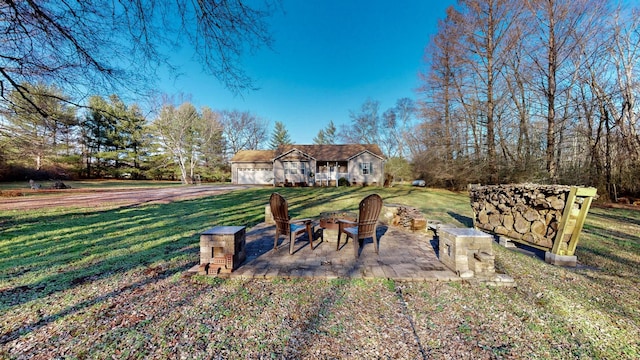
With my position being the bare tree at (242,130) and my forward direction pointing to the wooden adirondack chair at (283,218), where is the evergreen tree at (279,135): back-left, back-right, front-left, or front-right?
back-left

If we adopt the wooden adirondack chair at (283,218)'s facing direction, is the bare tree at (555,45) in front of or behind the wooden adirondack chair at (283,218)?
in front

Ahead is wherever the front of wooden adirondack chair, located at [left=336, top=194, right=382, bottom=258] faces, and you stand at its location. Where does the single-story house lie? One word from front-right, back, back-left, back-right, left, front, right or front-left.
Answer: front-right

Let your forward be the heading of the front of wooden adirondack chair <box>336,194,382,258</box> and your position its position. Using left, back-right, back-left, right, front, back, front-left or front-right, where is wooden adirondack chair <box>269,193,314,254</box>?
front-left

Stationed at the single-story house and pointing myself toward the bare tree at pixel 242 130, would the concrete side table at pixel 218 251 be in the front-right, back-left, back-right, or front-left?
back-left

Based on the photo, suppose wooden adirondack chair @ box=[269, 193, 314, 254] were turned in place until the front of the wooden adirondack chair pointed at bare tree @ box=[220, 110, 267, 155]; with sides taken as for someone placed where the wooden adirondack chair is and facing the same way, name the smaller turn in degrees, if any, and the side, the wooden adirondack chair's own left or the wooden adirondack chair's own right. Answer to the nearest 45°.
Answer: approximately 45° to the wooden adirondack chair's own left

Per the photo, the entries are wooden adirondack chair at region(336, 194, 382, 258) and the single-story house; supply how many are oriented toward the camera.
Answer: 1

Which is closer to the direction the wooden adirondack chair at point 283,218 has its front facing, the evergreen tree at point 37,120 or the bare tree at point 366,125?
the bare tree

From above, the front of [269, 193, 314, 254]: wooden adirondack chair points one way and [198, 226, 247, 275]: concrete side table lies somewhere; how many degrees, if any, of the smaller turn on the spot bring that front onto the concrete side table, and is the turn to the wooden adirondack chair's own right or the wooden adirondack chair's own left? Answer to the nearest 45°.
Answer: approximately 180°

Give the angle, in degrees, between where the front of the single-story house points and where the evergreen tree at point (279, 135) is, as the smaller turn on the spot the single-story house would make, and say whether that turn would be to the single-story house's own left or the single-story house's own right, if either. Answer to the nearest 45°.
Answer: approximately 180°

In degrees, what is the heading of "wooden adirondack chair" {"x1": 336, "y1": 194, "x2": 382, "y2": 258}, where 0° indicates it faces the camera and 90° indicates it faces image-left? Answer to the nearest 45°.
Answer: approximately 135°

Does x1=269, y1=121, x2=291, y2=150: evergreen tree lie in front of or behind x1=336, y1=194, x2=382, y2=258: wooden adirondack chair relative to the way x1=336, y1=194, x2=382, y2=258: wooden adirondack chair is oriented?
in front

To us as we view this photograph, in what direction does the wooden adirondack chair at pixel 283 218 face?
facing away from the viewer and to the right of the viewer

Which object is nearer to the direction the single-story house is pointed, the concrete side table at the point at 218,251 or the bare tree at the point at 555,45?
the concrete side table
